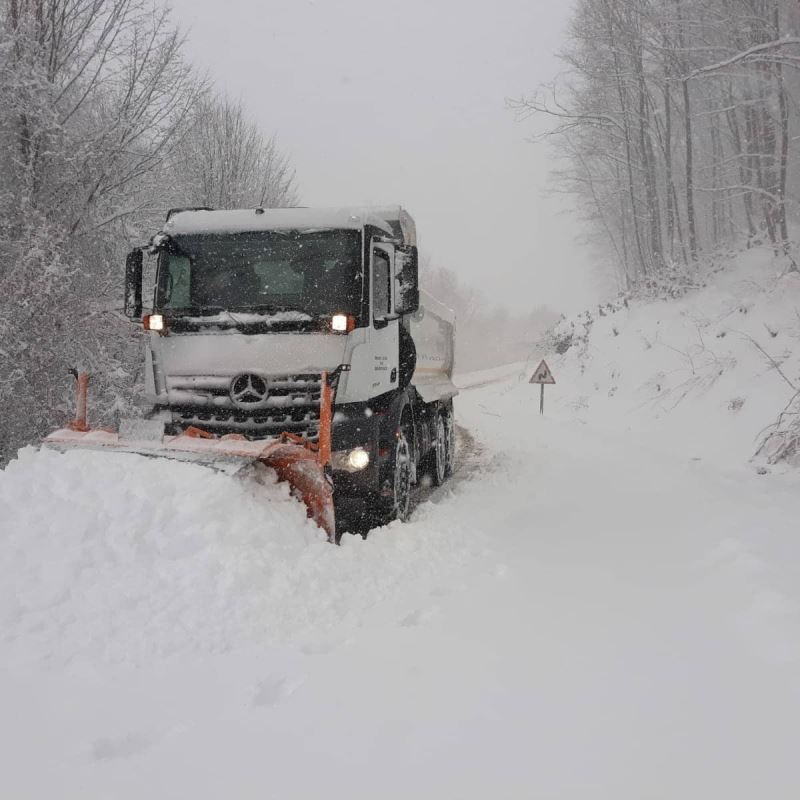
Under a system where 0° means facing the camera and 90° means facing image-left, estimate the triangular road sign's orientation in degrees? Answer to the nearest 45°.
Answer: approximately 0°

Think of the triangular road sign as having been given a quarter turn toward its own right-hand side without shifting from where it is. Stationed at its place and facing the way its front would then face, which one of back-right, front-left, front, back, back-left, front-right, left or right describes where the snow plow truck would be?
left
